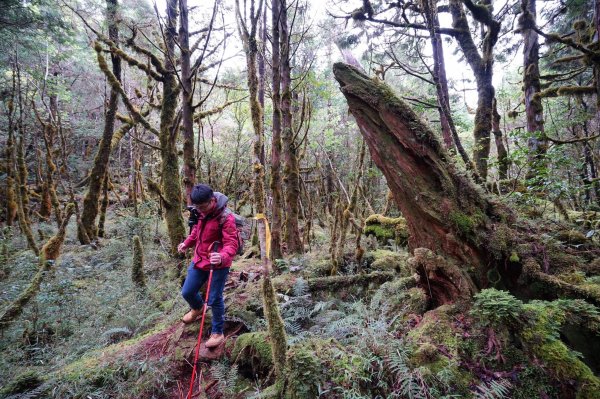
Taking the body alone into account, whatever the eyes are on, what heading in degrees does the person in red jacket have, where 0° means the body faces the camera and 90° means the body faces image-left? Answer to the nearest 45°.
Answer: approximately 45°

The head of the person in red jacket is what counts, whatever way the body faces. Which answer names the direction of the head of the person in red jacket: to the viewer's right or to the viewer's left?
to the viewer's left

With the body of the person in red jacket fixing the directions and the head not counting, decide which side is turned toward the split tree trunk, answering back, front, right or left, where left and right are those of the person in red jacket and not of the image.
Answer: left

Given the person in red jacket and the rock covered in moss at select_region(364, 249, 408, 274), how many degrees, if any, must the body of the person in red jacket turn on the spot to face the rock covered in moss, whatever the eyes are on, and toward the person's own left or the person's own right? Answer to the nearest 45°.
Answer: approximately 135° to the person's own left

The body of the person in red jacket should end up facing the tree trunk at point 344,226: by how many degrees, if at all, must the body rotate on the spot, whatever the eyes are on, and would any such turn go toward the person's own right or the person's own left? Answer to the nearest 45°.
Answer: approximately 135° to the person's own left

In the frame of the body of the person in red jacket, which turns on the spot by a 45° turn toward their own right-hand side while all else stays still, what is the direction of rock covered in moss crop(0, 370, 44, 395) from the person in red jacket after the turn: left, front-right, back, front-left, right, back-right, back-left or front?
front

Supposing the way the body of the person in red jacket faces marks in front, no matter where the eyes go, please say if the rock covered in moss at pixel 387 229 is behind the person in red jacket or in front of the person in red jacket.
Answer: behind

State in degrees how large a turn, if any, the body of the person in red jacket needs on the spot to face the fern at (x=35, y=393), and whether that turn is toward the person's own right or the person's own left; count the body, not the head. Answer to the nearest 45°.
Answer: approximately 45° to the person's own right

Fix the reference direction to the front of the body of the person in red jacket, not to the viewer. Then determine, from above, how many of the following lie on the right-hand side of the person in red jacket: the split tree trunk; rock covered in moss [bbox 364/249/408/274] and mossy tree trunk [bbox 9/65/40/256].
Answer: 1

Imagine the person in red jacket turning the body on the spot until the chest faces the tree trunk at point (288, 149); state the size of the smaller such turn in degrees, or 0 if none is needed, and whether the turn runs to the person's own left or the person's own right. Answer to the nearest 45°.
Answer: approximately 180°
